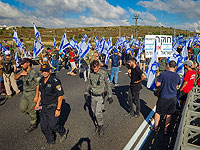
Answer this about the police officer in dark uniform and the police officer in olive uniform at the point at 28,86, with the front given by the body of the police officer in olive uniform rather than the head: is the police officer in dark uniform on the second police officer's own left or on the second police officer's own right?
on the second police officer's own left

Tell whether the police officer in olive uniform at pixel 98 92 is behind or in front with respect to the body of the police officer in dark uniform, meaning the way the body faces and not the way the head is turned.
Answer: behind

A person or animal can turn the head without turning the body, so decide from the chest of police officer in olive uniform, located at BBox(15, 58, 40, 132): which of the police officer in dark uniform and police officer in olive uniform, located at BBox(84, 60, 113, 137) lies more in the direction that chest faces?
the police officer in dark uniform

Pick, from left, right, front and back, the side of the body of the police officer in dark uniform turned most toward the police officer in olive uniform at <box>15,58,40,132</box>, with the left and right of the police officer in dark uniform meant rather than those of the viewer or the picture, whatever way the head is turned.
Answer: right

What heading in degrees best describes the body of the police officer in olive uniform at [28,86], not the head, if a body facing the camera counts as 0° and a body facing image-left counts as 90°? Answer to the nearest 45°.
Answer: approximately 45°

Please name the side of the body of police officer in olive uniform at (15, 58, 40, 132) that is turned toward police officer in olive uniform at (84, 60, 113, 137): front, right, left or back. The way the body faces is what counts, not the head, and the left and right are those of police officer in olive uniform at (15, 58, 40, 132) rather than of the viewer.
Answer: left
